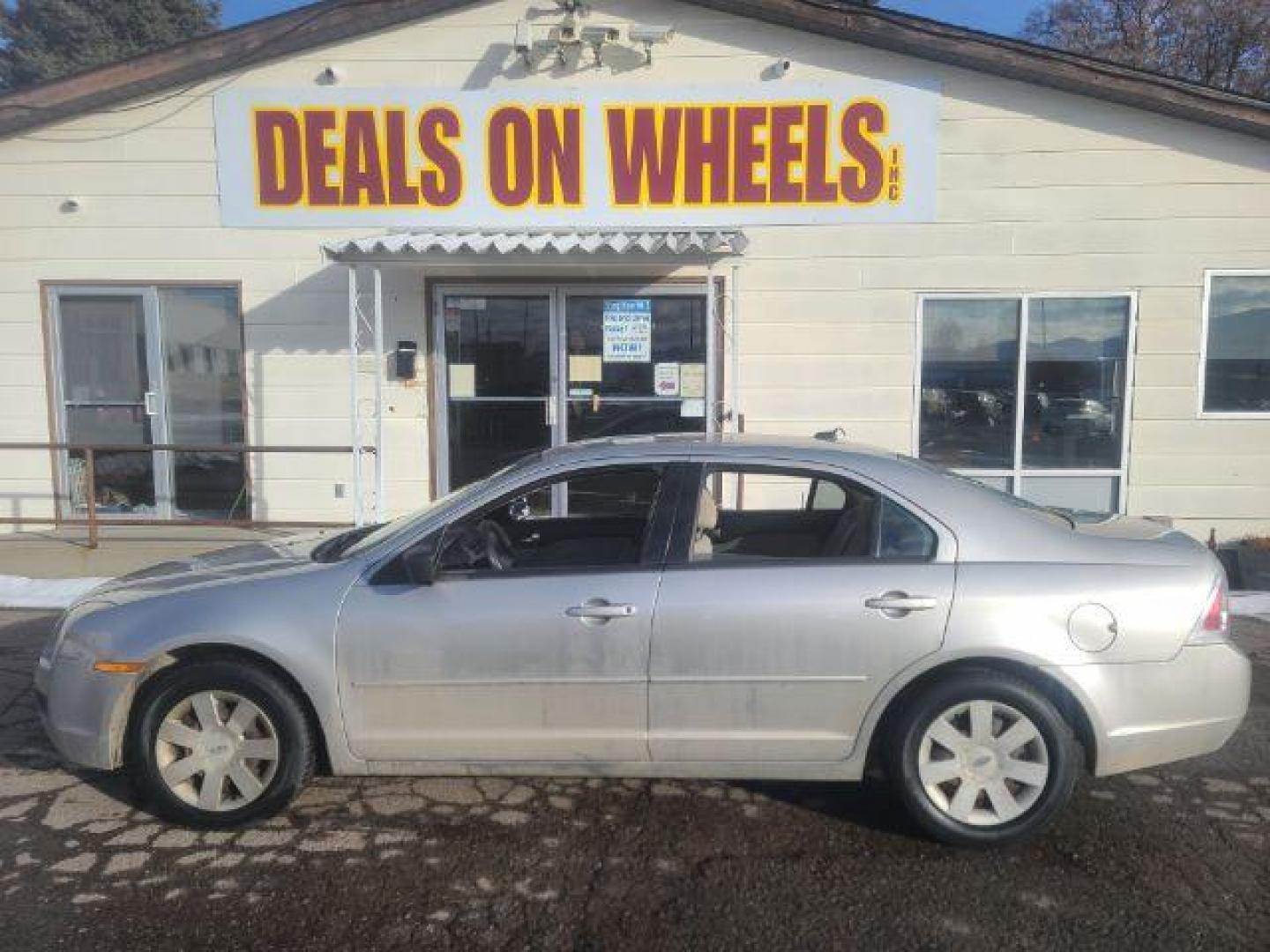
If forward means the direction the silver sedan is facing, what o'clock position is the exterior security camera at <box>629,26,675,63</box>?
The exterior security camera is roughly at 3 o'clock from the silver sedan.

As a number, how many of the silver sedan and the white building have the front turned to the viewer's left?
1

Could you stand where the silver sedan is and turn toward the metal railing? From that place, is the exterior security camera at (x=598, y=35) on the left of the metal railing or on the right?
right

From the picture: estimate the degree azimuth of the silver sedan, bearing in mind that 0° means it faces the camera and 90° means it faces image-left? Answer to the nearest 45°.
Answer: approximately 90°

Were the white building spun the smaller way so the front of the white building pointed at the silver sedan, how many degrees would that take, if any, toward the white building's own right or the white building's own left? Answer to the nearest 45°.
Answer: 0° — it already faces it

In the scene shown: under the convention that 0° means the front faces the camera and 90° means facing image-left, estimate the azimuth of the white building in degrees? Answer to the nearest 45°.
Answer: approximately 0°

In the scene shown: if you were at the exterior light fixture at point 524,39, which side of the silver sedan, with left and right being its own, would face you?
right

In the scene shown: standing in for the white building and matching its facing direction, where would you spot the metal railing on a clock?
The metal railing is roughly at 3 o'clock from the white building.

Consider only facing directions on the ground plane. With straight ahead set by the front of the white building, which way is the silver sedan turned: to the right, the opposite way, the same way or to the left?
to the right

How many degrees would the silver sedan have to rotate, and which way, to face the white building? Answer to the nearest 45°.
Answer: approximately 90° to its right

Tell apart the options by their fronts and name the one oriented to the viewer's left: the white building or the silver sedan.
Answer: the silver sedan
